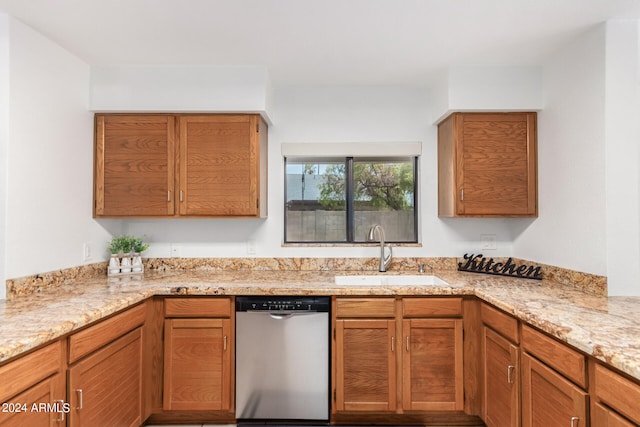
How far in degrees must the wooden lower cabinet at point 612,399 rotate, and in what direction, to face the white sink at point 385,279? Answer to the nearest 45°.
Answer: approximately 90° to its right

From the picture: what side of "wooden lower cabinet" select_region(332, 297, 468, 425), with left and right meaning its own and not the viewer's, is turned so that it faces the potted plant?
right

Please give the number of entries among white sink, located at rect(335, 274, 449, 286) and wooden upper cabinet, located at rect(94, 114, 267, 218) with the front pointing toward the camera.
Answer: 2

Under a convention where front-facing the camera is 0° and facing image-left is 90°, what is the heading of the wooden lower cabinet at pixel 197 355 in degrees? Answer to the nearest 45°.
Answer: approximately 0°

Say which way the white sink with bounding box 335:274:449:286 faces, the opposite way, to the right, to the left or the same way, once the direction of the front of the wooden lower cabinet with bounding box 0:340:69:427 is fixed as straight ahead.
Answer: to the right

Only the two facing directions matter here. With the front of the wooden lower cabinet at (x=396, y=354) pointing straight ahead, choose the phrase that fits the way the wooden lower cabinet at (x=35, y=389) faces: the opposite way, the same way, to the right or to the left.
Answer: to the left
